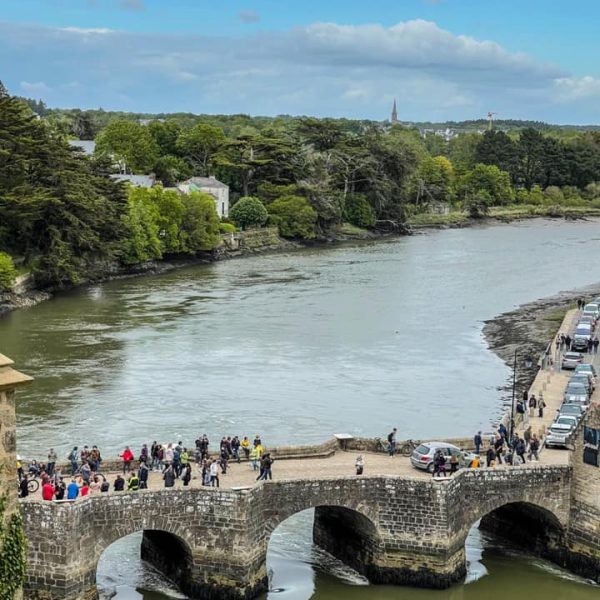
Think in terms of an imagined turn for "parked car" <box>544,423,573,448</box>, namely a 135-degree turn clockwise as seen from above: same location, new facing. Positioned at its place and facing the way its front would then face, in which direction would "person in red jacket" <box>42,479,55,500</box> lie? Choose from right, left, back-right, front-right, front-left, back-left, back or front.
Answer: back-left

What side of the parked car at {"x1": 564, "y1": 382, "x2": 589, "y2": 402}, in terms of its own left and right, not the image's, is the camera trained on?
front

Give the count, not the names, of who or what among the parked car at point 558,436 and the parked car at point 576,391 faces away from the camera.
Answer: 0

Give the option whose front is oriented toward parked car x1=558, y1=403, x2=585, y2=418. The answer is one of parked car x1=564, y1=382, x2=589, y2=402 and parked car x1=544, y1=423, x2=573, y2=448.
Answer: parked car x1=564, y1=382, x2=589, y2=402

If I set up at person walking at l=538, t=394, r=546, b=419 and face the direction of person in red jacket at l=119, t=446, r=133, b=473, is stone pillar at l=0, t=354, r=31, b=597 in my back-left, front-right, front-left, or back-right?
front-left

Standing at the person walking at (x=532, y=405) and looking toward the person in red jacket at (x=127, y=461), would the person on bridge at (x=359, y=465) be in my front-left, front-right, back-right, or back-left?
front-left

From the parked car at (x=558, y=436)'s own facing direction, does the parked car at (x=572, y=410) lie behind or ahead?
behind

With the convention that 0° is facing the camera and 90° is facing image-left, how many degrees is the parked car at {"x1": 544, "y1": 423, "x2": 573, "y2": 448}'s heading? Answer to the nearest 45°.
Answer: approximately 45°

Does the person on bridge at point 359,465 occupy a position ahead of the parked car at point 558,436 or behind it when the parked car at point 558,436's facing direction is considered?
ahead

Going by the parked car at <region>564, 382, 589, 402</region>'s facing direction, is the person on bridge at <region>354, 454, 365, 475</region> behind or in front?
in front
